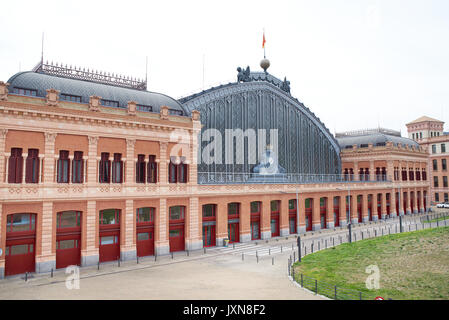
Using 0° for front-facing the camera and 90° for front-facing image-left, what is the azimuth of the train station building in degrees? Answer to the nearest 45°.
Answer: approximately 315°
